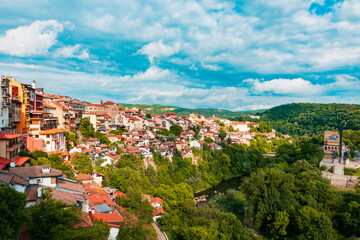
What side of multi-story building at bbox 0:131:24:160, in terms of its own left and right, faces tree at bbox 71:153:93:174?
left

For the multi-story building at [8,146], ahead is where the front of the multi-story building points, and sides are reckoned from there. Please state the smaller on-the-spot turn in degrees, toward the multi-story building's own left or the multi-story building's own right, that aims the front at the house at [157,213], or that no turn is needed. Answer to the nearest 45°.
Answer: approximately 45° to the multi-story building's own left

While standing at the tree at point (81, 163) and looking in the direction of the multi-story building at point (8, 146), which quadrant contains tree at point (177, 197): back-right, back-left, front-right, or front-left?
back-left

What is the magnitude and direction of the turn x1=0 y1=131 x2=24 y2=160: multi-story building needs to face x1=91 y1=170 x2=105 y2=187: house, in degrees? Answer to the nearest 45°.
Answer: approximately 90° to its left

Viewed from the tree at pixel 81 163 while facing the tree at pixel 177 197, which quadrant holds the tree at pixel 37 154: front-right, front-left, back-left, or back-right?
back-right

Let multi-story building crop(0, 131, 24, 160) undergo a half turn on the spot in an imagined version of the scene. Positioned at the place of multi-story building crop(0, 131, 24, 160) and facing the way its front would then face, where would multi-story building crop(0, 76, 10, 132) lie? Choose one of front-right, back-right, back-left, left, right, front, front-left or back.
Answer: front-right

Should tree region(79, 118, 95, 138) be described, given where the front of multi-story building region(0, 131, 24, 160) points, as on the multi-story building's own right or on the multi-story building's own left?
on the multi-story building's own left

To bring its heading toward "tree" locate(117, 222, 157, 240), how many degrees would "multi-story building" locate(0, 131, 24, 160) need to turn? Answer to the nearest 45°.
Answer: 0° — it already faces it

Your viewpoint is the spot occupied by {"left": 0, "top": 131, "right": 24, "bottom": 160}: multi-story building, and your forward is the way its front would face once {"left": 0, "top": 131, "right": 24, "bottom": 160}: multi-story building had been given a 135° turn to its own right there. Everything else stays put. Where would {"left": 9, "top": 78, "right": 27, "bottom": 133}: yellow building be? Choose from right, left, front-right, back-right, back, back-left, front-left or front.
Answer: right

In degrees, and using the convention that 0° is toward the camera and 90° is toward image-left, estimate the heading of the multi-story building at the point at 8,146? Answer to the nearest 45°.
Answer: approximately 315°
